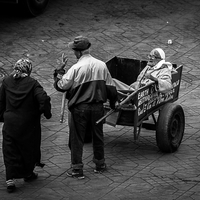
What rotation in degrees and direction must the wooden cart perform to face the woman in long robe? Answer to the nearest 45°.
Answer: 0° — it already faces them

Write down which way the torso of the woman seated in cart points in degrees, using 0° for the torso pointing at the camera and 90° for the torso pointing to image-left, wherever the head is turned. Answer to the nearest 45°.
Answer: approximately 45°

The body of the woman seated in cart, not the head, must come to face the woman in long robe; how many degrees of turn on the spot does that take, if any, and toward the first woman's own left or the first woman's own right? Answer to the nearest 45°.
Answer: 0° — they already face them

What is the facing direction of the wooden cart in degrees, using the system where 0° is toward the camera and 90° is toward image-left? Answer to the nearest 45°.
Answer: approximately 45°
